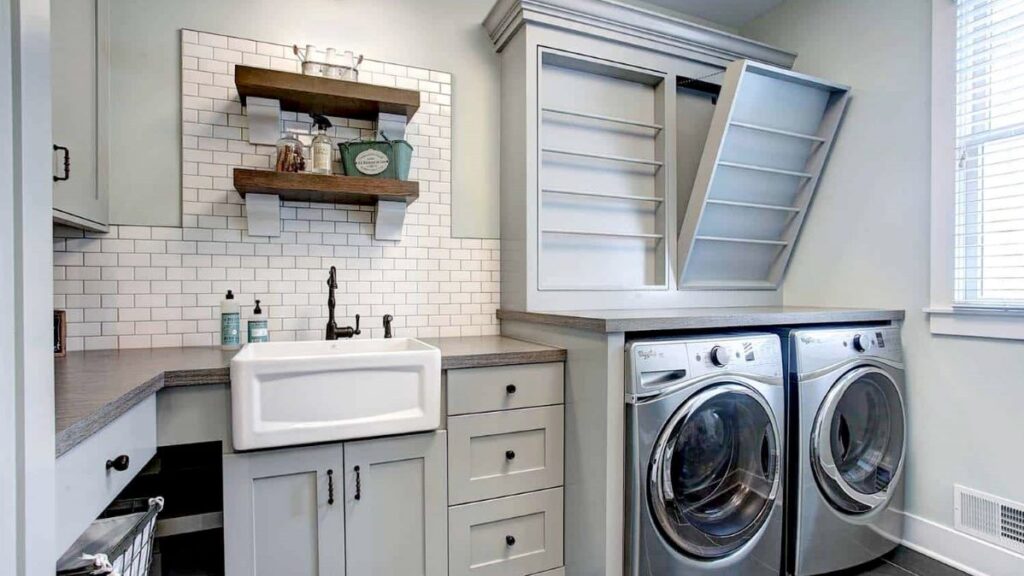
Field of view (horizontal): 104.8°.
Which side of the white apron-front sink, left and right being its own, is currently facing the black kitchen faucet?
back

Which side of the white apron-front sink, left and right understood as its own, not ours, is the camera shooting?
front

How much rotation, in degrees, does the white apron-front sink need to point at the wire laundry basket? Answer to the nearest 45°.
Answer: approximately 90° to its right

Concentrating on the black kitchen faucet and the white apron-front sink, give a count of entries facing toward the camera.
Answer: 2

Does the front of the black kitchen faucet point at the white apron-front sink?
yes
